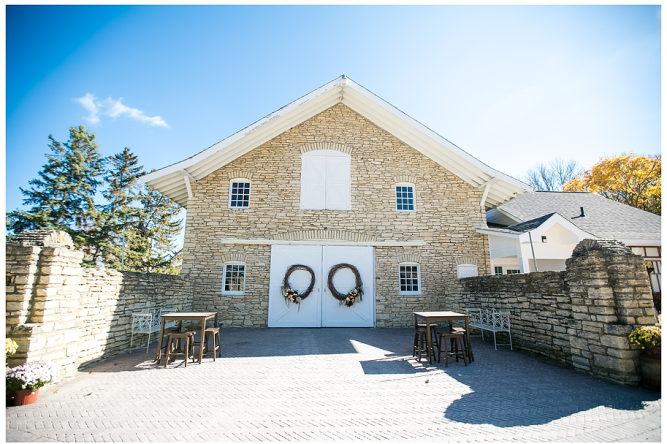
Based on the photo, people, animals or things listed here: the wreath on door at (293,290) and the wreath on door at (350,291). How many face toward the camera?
2

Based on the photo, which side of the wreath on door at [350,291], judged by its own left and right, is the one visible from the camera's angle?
front

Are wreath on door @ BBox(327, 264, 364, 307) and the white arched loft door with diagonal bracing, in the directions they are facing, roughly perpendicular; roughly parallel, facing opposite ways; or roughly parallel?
roughly parallel

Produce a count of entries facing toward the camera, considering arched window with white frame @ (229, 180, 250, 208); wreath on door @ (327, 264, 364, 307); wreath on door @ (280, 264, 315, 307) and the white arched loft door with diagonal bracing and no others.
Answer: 4

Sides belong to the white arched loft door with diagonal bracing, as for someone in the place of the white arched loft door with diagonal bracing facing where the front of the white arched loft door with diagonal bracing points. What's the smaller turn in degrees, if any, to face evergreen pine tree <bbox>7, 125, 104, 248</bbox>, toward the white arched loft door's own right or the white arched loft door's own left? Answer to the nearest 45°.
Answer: approximately 135° to the white arched loft door's own right

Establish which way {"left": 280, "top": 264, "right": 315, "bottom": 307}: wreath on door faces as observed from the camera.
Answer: facing the viewer

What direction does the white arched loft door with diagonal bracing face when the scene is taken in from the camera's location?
facing the viewer

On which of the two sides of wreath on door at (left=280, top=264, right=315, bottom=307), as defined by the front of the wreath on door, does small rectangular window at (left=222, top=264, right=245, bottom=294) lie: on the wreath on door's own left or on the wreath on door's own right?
on the wreath on door's own right

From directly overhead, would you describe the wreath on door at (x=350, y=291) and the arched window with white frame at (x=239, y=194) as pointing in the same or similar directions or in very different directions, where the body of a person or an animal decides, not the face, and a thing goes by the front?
same or similar directions

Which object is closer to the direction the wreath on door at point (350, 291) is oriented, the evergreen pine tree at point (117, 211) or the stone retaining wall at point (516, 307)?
the stone retaining wall

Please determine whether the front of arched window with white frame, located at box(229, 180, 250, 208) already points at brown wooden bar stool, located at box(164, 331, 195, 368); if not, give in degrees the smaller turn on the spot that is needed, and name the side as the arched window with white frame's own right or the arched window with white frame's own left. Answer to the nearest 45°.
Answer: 0° — it already faces it

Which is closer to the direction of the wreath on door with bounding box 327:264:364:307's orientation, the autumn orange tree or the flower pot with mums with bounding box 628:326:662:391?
the flower pot with mums
